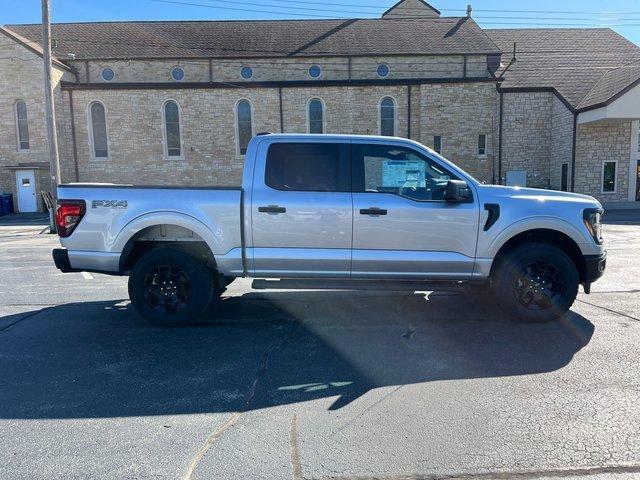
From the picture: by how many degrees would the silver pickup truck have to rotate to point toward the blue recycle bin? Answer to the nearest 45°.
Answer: approximately 135° to its left

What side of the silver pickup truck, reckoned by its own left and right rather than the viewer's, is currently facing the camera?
right
